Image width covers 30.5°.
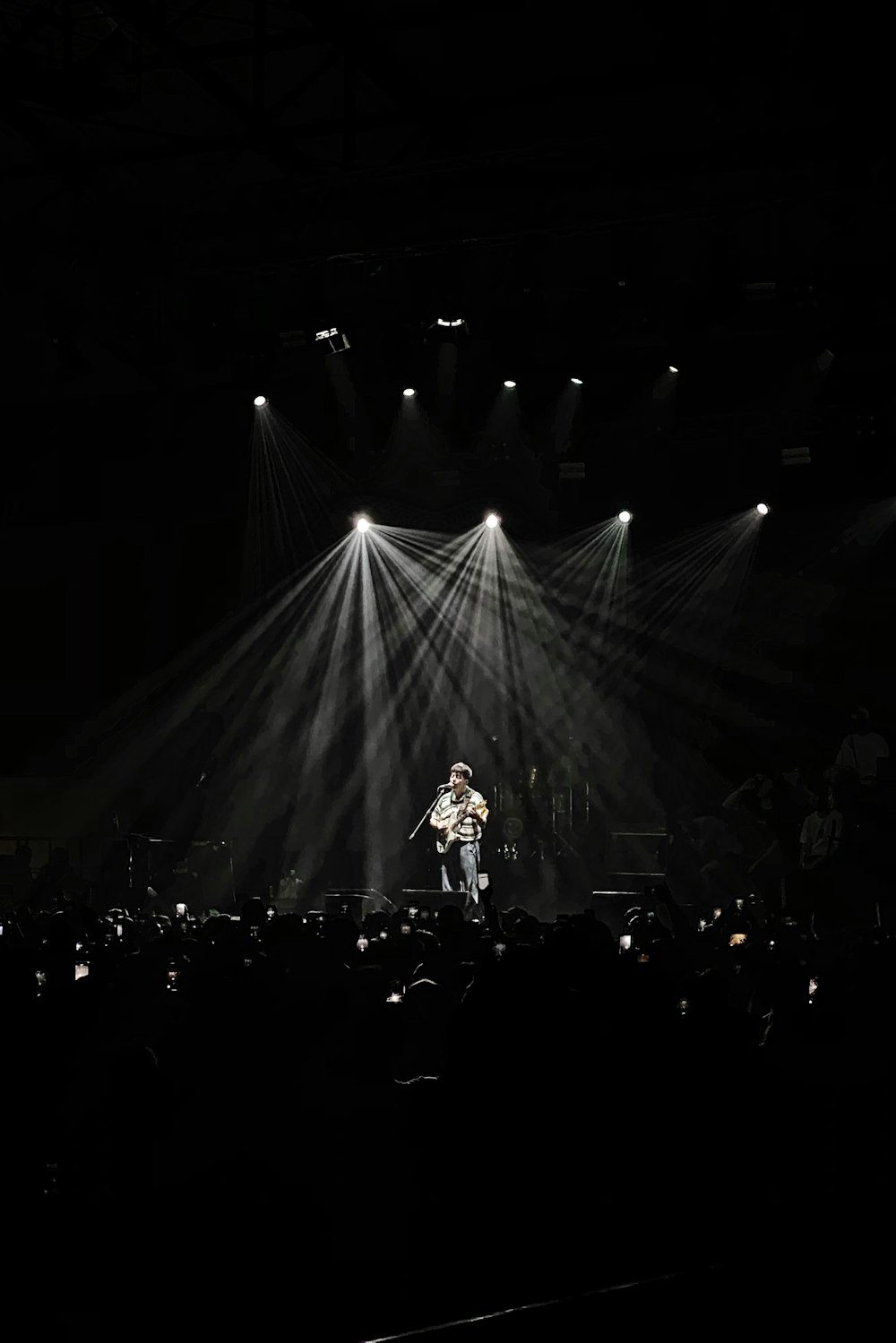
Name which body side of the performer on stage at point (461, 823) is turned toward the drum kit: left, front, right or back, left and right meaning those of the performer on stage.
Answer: back

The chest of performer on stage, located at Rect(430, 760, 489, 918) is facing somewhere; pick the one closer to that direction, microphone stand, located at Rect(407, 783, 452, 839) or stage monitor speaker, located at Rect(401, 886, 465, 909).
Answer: the stage monitor speaker

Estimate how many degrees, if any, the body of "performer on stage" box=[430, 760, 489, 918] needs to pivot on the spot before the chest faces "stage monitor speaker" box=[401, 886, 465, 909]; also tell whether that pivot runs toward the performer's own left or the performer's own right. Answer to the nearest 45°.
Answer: approximately 45° to the performer's own left

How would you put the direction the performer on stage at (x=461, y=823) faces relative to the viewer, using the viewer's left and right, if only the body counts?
facing the viewer and to the left of the viewer

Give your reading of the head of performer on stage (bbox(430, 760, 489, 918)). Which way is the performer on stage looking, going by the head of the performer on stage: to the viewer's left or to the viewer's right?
to the viewer's left

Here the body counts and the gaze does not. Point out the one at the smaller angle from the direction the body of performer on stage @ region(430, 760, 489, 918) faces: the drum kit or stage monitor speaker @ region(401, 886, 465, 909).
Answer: the stage monitor speaker
